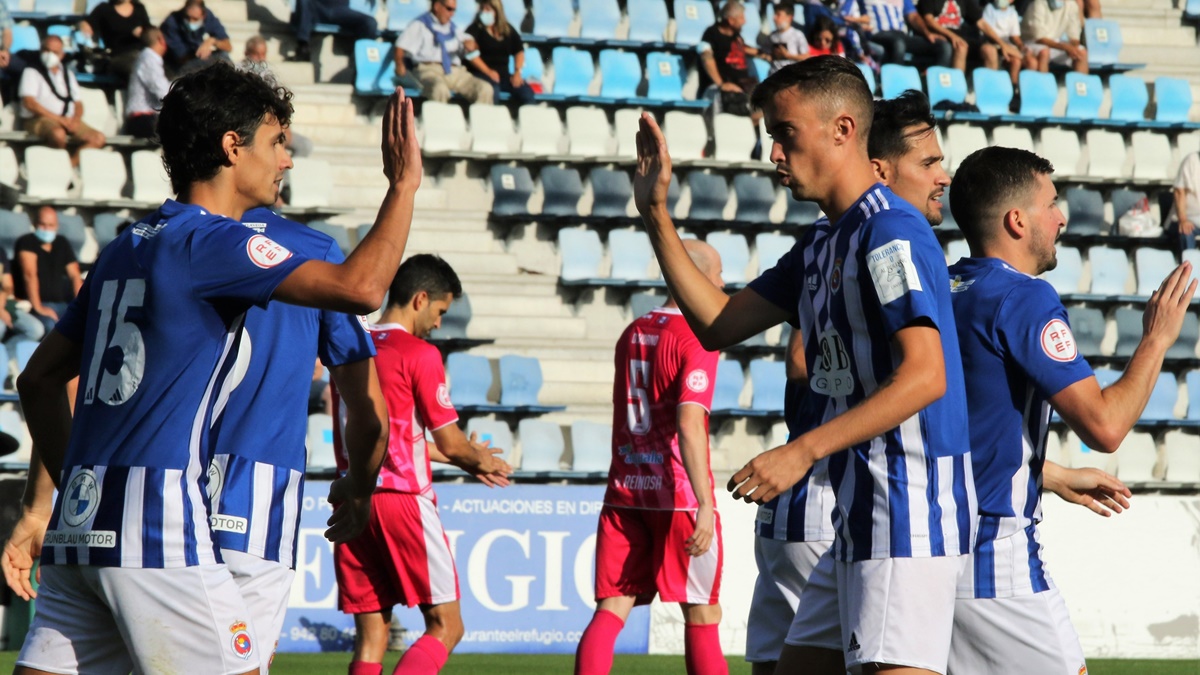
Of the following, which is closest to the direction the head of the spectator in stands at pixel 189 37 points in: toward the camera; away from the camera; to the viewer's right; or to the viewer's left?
toward the camera

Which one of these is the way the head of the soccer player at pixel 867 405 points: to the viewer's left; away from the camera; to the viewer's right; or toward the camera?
to the viewer's left

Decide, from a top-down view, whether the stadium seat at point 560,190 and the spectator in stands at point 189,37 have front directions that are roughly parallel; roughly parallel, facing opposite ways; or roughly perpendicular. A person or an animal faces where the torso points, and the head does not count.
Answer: roughly parallel

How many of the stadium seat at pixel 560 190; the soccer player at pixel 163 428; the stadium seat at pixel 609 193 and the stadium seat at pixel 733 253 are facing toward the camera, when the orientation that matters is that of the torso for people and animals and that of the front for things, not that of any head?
3

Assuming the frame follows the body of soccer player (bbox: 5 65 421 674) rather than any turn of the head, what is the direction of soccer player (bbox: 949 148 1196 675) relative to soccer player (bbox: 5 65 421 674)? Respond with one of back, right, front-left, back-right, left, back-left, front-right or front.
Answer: front-right

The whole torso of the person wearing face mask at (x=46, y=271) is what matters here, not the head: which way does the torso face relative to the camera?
toward the camera

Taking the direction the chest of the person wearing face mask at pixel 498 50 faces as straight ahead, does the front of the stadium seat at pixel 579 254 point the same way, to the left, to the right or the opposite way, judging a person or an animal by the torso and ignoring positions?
the same way

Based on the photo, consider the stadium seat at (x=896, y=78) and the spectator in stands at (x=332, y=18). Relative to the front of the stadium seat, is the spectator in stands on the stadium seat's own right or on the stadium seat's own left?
on the stadium seat's own right

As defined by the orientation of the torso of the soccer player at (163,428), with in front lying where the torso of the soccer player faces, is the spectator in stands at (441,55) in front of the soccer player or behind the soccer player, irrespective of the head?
in front

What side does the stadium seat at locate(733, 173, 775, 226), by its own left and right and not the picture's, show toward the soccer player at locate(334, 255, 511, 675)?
front

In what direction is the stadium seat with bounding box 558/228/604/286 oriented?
toward the camera

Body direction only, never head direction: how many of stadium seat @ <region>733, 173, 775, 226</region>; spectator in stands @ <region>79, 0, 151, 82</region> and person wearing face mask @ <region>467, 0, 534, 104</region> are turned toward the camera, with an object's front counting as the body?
3

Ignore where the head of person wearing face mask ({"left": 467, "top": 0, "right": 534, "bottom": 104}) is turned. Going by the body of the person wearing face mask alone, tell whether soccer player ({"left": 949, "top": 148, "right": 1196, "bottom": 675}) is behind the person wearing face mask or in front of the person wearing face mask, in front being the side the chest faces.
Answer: in front

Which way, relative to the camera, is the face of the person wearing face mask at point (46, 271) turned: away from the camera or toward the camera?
toward the camera

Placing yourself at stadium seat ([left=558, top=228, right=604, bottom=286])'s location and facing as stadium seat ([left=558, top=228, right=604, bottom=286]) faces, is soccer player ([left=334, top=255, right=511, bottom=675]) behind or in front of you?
in front

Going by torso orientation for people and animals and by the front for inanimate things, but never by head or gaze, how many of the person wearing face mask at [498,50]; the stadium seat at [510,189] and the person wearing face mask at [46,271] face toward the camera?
3

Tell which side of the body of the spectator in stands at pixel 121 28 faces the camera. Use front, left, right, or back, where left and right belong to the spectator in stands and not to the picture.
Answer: front

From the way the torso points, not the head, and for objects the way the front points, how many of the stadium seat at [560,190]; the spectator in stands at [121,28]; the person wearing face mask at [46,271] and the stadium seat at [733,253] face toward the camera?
4

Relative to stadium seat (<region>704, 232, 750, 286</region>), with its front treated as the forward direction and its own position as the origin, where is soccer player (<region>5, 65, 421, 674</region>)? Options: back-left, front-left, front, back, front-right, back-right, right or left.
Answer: front
